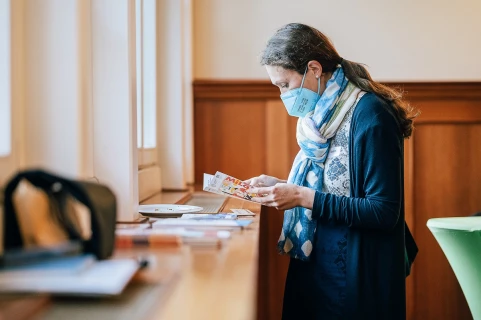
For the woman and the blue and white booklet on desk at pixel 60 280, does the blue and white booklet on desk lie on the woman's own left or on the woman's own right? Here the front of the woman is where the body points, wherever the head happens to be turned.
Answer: on the woman's own left

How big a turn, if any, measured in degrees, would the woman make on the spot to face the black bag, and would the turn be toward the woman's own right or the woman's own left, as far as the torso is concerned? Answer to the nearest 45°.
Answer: approximately 90° to the woman's own left

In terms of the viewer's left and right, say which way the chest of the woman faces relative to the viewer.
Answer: facing to the left of the viewer

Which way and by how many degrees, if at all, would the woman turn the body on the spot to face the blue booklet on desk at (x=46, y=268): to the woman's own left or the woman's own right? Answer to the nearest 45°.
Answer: approximately 90° to the woman's own left

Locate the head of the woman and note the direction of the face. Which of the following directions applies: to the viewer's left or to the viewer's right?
to the viewer's left

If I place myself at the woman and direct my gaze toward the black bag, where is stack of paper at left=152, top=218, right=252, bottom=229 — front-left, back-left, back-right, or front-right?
front-right
